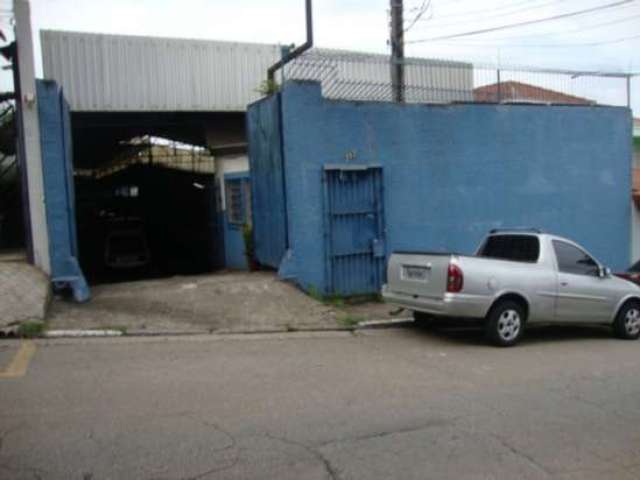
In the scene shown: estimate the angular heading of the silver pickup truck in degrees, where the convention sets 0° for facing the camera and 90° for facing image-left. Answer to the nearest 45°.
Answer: approximately 225°

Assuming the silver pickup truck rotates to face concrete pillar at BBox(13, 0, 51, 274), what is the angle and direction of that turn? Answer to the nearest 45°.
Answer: approximately 135° to its left
